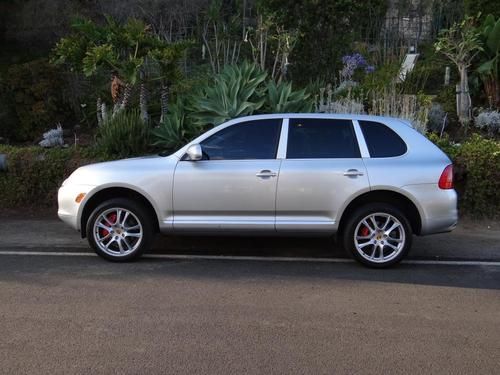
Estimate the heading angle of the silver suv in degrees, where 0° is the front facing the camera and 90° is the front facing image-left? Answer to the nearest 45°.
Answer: approximately 90°

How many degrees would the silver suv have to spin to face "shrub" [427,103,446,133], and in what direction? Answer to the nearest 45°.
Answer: approximately 135° to its right

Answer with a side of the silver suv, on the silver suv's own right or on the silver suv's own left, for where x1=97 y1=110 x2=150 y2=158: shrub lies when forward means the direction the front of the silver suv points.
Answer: on the silver suv's own right

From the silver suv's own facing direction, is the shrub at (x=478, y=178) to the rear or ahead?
to the rear

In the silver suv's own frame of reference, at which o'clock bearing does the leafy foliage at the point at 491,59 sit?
The leafy foliage is roughly at 4 o'clock from the silver suv.

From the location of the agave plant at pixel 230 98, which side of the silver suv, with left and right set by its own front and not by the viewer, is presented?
right

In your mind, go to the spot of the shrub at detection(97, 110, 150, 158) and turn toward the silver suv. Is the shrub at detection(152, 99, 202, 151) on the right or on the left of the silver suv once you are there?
left

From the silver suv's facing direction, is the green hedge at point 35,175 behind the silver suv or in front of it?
in front

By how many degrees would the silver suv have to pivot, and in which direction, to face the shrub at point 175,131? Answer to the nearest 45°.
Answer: approximately 45° to its right
